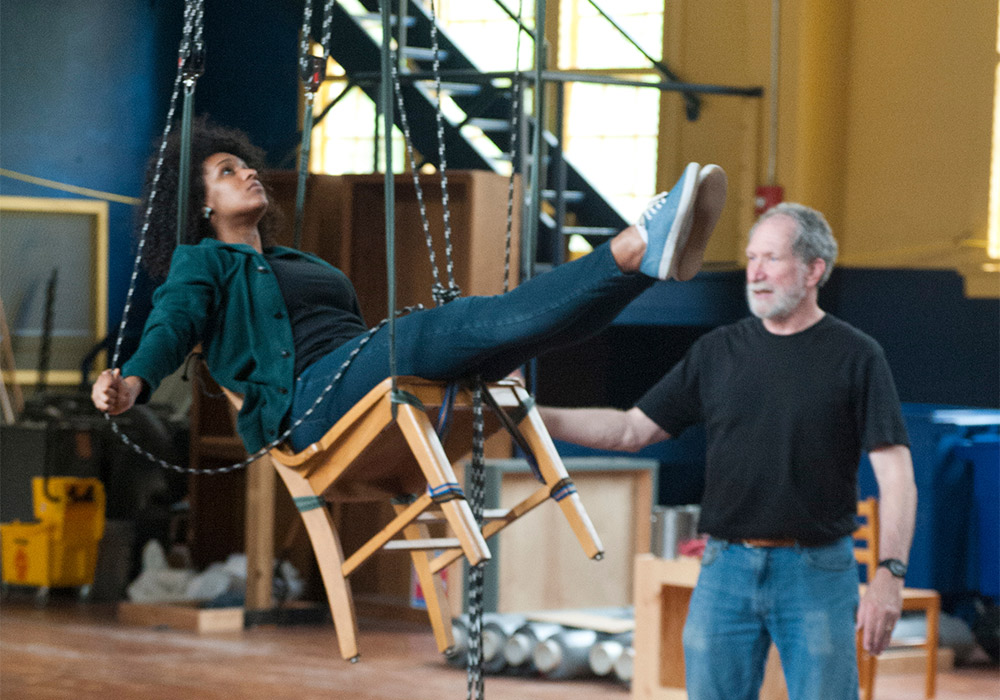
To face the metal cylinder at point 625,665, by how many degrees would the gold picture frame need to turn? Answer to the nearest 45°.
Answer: approximately 45° to its left

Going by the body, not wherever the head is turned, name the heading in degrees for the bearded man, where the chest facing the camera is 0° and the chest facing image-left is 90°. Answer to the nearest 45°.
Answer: approximately 45°

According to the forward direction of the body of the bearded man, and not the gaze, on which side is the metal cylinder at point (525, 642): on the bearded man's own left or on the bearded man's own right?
on the bearded man's own right

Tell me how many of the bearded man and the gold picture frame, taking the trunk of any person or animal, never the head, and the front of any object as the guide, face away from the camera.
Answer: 0

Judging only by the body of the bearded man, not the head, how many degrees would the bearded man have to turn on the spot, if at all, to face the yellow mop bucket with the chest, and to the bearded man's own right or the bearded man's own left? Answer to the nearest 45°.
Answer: approximately 90° to the bearded man's own right

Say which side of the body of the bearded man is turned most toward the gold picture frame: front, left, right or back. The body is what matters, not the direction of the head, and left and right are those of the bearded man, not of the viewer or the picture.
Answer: right

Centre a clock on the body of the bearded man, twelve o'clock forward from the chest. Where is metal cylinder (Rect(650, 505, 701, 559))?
The metal cylinder is roughly at 4 o'clock from the bearded man.

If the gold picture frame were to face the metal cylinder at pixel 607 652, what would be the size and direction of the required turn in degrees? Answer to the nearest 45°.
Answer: approximately 45° to its left

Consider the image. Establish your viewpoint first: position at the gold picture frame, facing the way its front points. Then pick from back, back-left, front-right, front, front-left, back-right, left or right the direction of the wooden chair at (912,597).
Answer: front-left

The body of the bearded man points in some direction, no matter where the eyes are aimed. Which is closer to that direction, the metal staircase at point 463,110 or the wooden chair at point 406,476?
the wooden chair

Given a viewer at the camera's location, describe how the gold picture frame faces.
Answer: facing the viewer

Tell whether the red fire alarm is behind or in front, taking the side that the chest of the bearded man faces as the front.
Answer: behind

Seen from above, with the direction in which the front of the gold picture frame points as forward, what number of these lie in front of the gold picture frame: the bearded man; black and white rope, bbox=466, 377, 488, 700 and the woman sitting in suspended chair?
3

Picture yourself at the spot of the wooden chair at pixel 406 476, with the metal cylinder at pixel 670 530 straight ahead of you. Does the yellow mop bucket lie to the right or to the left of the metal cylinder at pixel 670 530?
left
